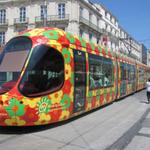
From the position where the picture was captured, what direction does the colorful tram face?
facing the viewer and to the left of the viewer
